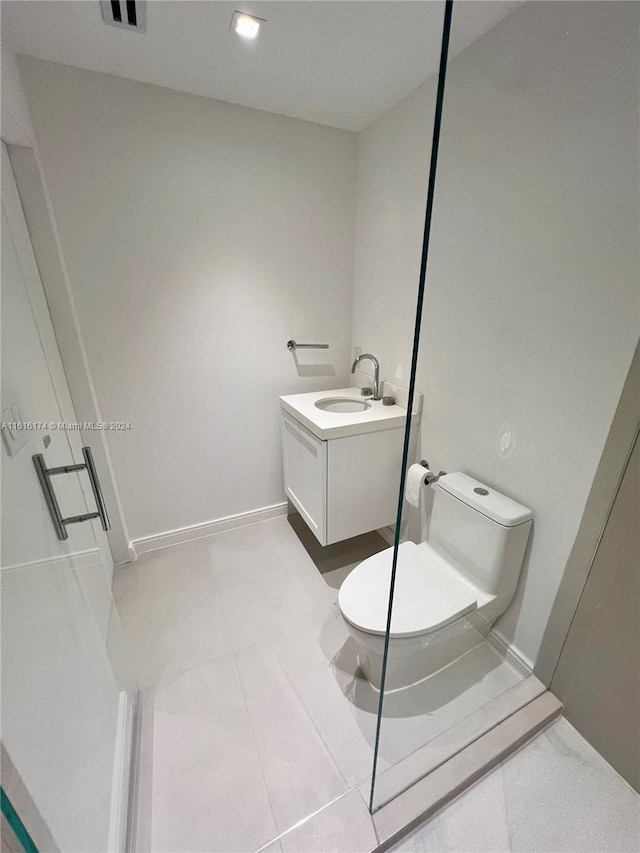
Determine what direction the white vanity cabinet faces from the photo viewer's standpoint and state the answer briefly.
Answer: facing the viewer and to the left of the viewer

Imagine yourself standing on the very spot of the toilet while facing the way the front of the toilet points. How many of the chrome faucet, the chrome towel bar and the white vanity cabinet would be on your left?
0

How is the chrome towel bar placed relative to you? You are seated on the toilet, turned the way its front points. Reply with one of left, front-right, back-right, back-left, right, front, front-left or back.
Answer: right

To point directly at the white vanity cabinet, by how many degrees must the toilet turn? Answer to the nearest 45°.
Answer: approximately 90° to its right

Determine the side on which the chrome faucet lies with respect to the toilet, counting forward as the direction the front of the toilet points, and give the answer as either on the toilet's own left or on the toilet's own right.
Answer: on the toilet's own right

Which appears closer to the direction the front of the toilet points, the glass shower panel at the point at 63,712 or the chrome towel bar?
the glass shower panel

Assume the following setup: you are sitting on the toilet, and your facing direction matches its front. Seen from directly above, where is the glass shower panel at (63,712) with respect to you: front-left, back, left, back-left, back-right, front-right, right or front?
front

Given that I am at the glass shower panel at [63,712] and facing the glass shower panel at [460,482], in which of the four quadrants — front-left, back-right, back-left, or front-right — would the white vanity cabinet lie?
front-left

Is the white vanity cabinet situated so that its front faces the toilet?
no

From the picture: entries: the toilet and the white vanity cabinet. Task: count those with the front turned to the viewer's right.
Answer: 0
